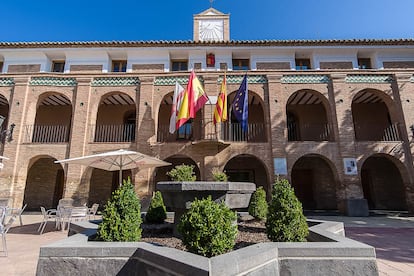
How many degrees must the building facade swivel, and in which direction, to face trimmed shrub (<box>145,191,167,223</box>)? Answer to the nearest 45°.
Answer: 0° — it already faces it

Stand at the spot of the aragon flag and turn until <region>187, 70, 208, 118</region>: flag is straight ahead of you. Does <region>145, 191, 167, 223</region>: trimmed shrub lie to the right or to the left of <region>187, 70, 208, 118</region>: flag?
left

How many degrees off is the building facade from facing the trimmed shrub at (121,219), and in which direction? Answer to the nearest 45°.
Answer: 0° — it already faces it

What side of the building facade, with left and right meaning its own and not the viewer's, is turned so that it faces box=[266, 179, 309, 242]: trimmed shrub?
front

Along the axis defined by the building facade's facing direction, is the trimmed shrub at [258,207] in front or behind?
in front

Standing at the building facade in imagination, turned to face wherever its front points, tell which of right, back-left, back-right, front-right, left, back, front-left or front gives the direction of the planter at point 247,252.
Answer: front

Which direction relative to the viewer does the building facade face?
toward the camera

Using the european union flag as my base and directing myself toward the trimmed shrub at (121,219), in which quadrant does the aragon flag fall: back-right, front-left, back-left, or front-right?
front-right
